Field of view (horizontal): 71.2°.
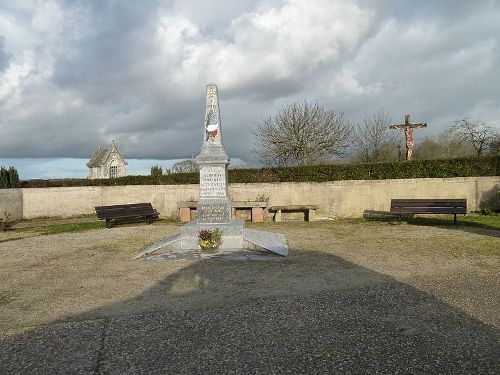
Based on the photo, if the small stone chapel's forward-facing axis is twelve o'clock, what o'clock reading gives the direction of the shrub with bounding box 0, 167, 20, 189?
The shrub is roughly at 2 o'clock from the small stone chapel.

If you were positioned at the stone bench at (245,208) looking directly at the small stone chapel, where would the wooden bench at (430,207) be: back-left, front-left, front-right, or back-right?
back-right

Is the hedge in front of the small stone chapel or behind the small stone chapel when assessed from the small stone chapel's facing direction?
in front

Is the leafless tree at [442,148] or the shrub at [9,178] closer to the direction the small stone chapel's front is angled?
the leafless tree

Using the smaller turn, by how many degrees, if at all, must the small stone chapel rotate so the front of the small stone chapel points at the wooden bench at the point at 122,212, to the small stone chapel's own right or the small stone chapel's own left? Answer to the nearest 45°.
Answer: approximately 45° to the small stone chapel's own right

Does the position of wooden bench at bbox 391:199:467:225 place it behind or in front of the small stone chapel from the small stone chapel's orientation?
in front

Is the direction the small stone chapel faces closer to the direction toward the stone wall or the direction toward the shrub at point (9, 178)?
the stone wall
